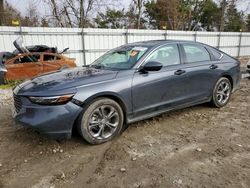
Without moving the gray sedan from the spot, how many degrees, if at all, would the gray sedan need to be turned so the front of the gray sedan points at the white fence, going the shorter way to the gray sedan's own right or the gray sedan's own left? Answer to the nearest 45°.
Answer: approximately 135° to the gray sedan's own right

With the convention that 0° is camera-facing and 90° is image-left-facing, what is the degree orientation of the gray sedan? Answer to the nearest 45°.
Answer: approximately 45°
